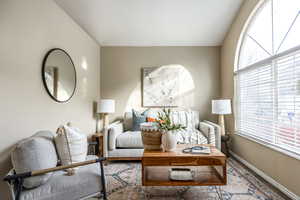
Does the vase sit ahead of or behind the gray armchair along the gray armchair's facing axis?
ahead

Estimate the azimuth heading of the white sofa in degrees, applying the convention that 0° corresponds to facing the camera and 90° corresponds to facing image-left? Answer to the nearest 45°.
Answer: approximately 0°

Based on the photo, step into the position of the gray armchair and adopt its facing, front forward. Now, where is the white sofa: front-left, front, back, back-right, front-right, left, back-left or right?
front-left

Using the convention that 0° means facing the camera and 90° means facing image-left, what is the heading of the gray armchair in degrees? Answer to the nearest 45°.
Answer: approximately 270°

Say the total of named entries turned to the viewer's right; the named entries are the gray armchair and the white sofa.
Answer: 1

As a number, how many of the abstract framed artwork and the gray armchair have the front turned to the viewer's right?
1

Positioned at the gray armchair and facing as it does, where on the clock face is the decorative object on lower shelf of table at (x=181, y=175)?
The decorative object on lower shelf of table is roughly at 12 o'clock from the gray armchair.

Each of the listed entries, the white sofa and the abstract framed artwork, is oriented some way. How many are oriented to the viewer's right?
0
